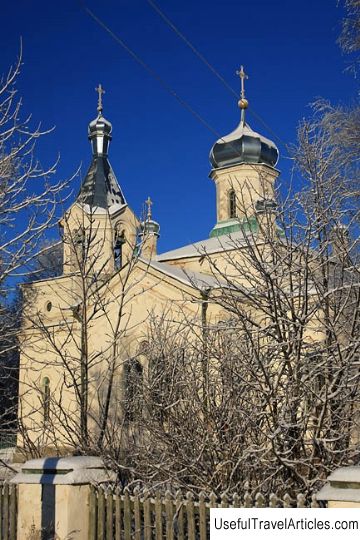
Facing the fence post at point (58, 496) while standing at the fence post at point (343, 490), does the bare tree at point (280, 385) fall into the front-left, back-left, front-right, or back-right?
front-right

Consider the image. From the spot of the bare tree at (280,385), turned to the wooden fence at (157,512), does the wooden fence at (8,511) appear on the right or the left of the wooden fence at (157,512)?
right

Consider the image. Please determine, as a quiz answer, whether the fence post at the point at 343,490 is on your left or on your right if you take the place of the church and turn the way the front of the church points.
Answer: on your left

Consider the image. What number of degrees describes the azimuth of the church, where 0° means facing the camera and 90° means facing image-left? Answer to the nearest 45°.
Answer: approximately 45°

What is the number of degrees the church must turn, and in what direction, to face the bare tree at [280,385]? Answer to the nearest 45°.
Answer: approximately 45° to its left

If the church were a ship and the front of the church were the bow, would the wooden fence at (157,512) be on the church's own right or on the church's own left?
on the church's own left

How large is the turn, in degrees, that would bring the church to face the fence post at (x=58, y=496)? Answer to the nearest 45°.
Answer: approximately 45° to its left
